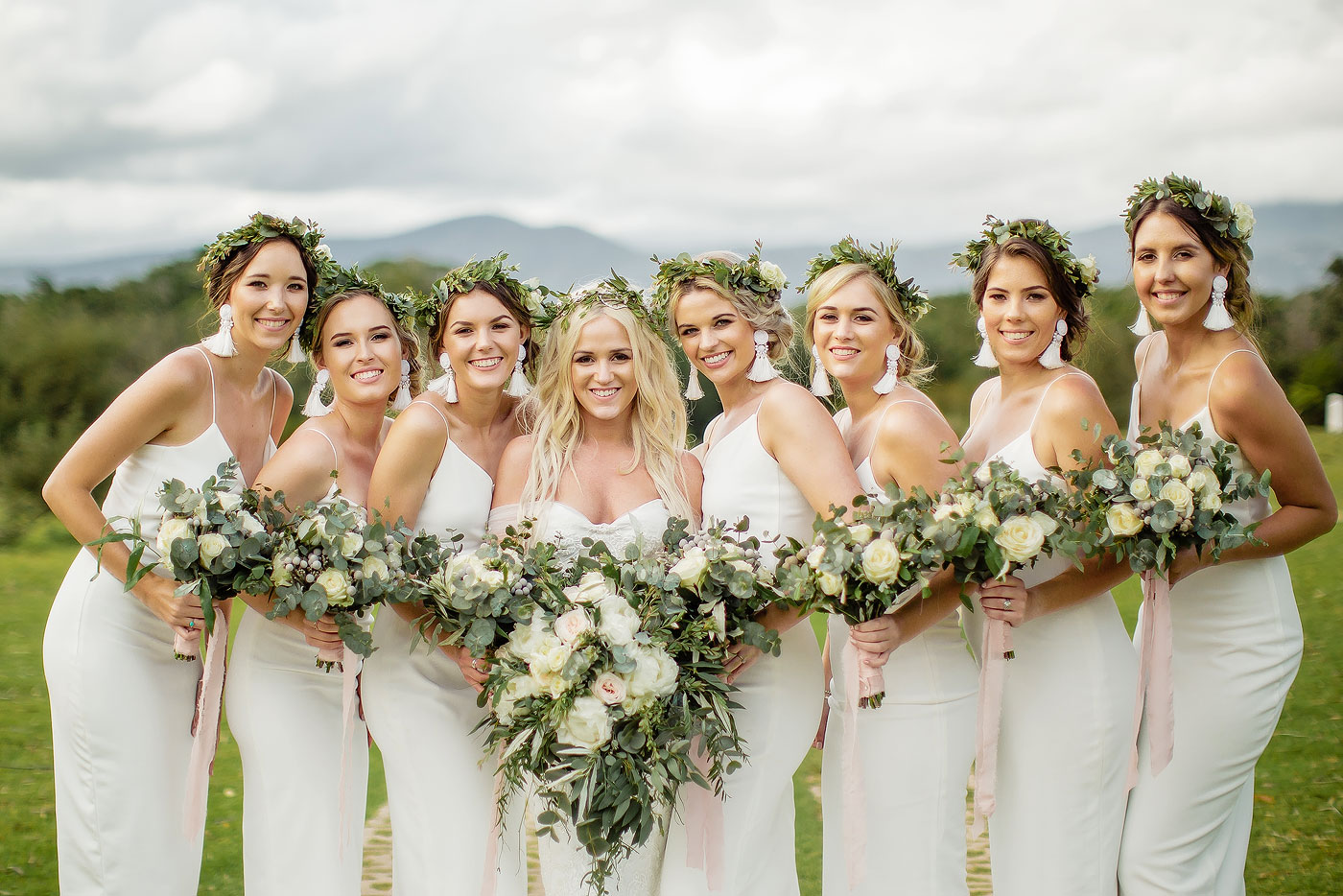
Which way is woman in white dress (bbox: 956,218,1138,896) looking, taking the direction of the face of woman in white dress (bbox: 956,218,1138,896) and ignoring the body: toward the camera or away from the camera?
toward the camera

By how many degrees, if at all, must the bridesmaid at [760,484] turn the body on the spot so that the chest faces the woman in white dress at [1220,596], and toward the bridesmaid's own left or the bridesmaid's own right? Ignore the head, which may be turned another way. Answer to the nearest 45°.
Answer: approximately 135° to the bridesmaid's own left

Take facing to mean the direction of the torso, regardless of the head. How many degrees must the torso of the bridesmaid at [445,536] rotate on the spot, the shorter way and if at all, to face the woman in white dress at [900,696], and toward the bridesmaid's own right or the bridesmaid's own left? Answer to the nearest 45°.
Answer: approximately 45° to the bridesmaid's own left

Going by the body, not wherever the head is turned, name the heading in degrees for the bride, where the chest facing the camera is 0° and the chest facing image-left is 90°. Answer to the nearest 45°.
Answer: approximately 0°

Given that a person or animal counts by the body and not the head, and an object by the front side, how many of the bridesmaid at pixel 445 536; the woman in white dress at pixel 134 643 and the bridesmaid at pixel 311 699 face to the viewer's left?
0

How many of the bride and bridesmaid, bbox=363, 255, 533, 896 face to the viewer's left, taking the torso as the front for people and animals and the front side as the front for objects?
0

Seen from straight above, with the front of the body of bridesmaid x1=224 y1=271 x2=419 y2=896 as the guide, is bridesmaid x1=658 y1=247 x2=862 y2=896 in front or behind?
in front

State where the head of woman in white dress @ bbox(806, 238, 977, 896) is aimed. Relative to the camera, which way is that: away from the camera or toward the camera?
toward the camera

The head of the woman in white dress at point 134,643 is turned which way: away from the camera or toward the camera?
toward the camera

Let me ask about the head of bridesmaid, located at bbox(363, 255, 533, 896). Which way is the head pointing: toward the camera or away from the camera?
toward the camera

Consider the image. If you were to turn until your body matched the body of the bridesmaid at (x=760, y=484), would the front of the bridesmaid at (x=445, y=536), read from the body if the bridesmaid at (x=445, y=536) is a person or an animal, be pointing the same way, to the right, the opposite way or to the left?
to the left

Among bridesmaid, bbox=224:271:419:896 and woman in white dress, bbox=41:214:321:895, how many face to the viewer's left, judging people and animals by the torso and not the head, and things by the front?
0

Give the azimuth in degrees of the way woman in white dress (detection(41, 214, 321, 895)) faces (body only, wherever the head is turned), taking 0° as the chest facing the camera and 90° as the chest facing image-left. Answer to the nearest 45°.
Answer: approximately 315°
